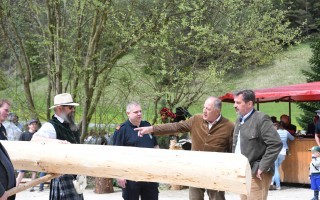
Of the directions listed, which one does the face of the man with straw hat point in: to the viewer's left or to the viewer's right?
to the viewer's right

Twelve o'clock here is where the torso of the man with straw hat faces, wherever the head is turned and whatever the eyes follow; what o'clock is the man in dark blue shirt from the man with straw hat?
The man in dark blue shirt is roughly at 11 o'clock from the man with straw hat.

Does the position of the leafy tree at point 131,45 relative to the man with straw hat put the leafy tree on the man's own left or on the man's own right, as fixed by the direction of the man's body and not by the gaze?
on the man's own left

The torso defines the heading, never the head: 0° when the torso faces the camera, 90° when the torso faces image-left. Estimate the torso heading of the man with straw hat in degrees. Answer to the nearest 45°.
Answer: approximately 270°

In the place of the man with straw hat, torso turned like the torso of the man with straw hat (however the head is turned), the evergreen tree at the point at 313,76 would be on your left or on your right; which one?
on your left
